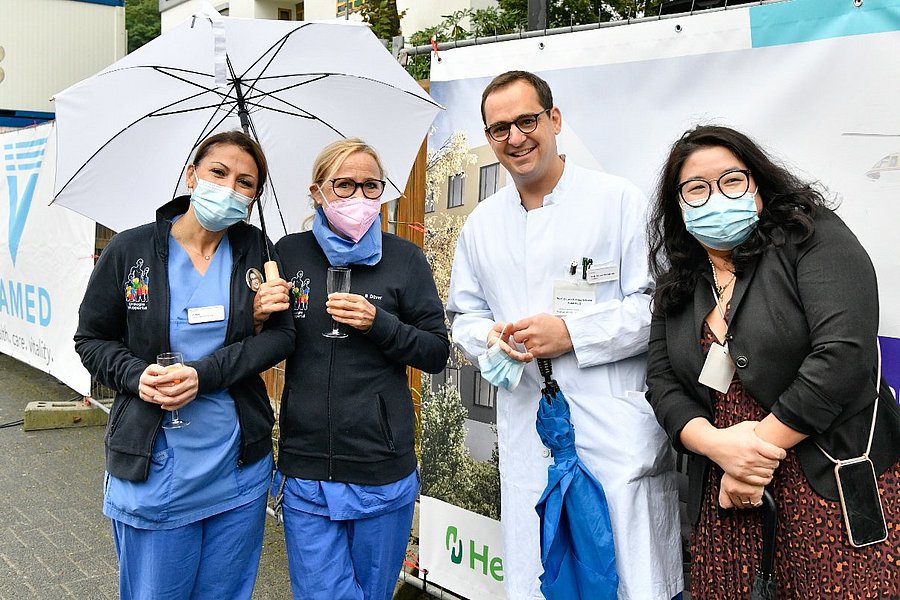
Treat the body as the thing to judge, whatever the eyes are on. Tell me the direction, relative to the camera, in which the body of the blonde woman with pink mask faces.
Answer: toward the camera

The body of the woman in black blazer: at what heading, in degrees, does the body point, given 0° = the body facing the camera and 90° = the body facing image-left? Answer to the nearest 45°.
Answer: approximately 45°

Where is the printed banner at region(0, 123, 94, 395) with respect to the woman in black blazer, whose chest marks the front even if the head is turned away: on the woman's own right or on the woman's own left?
on the woman's own right

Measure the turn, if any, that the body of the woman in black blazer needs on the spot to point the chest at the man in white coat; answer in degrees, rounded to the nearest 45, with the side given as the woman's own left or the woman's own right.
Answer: approximately 90° to the woman's own right

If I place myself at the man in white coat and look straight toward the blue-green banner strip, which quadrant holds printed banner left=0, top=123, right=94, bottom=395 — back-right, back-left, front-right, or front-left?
back-left

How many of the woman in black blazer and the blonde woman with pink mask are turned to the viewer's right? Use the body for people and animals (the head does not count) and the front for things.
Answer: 0
